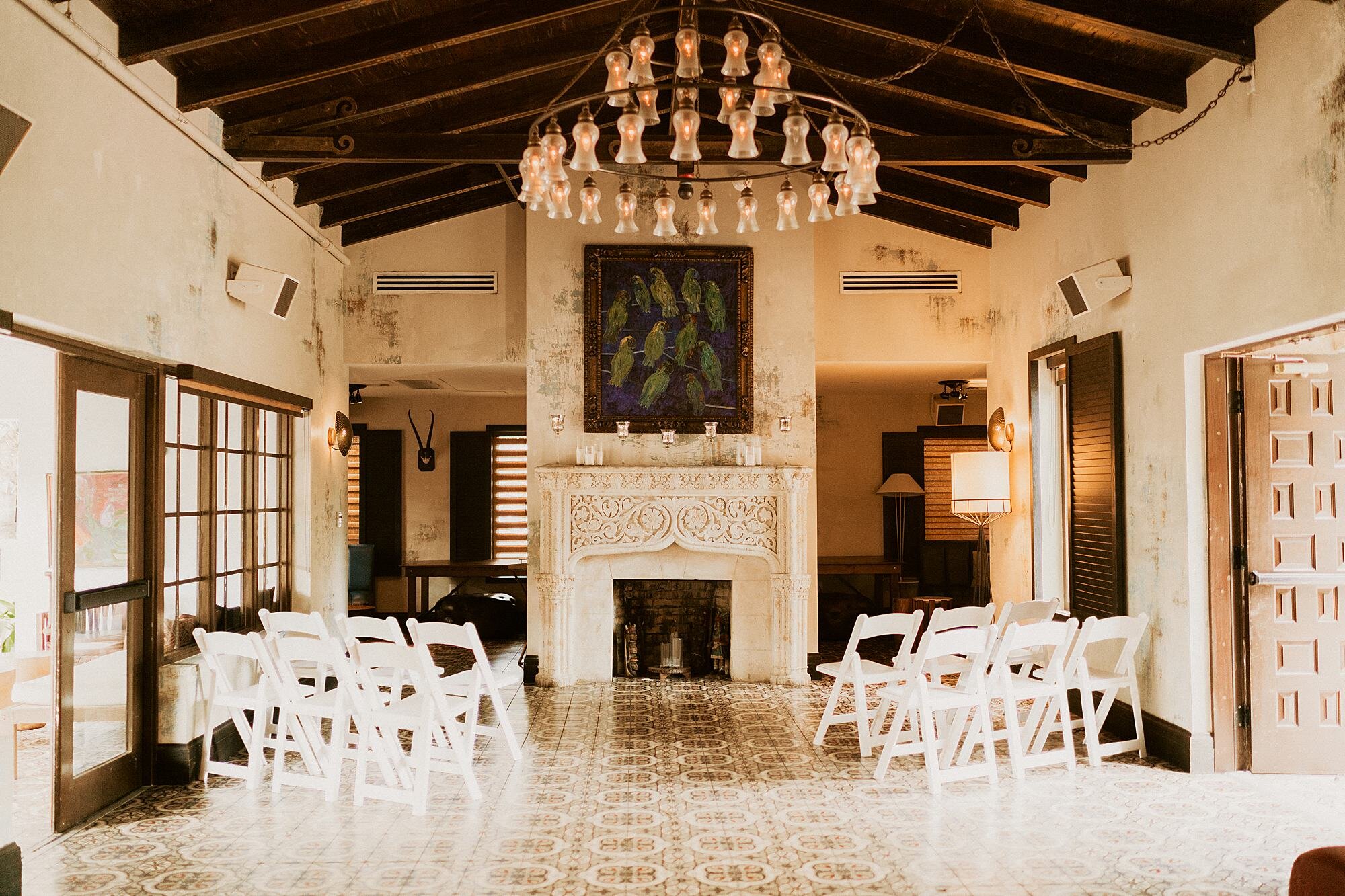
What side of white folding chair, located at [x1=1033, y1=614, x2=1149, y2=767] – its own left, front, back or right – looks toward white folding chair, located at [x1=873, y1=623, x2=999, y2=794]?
left

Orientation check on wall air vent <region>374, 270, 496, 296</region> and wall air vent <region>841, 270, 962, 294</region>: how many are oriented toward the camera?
2

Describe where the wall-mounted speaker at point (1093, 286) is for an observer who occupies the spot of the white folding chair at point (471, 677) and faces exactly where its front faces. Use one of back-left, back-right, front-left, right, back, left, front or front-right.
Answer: front-right

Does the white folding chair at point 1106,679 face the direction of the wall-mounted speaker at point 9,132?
no

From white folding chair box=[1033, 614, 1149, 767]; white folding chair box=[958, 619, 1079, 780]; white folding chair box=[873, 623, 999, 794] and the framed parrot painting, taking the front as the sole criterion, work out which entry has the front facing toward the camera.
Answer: the framed parrot painting

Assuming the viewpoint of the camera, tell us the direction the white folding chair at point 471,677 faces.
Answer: facing away from the viewer and to the right of the viewer

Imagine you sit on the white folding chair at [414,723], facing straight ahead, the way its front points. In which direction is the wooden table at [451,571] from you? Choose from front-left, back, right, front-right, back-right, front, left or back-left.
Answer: front-left

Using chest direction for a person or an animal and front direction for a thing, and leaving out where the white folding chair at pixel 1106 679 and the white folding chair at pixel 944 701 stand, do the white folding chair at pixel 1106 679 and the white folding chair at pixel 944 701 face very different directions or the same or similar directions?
same or similar directions

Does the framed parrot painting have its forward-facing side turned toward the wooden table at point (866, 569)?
no

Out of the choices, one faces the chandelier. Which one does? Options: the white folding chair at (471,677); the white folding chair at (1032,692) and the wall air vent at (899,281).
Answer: the wall air vent

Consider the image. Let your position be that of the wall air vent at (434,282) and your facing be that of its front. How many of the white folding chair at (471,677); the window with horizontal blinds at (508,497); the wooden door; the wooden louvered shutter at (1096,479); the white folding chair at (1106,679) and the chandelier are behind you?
1

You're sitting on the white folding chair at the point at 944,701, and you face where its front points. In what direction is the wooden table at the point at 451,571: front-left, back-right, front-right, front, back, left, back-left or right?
front

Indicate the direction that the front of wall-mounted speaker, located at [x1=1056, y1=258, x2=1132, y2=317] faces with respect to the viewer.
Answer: facing the viewer and to the left of the viewer

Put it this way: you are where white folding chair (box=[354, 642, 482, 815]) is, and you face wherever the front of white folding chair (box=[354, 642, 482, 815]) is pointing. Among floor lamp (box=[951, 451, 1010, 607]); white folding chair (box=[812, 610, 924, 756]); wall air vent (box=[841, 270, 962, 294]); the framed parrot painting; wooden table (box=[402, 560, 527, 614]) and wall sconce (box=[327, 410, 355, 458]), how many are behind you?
0

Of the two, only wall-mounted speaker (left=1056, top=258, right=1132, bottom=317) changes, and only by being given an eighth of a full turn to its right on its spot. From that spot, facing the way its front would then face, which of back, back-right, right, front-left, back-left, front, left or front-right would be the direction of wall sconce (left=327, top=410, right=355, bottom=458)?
front

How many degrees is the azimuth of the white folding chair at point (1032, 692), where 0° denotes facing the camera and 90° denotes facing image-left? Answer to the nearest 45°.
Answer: approximately 135°

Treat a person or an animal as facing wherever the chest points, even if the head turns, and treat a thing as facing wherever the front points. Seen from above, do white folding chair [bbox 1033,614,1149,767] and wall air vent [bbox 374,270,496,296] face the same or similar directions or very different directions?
very different directions

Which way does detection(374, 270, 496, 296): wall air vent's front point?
toward the camera

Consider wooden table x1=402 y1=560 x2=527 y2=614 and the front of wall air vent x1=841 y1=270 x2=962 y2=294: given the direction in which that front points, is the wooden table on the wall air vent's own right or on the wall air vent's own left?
on the wall air vent's own right

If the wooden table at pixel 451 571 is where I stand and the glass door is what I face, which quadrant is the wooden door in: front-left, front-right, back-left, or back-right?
front-left
